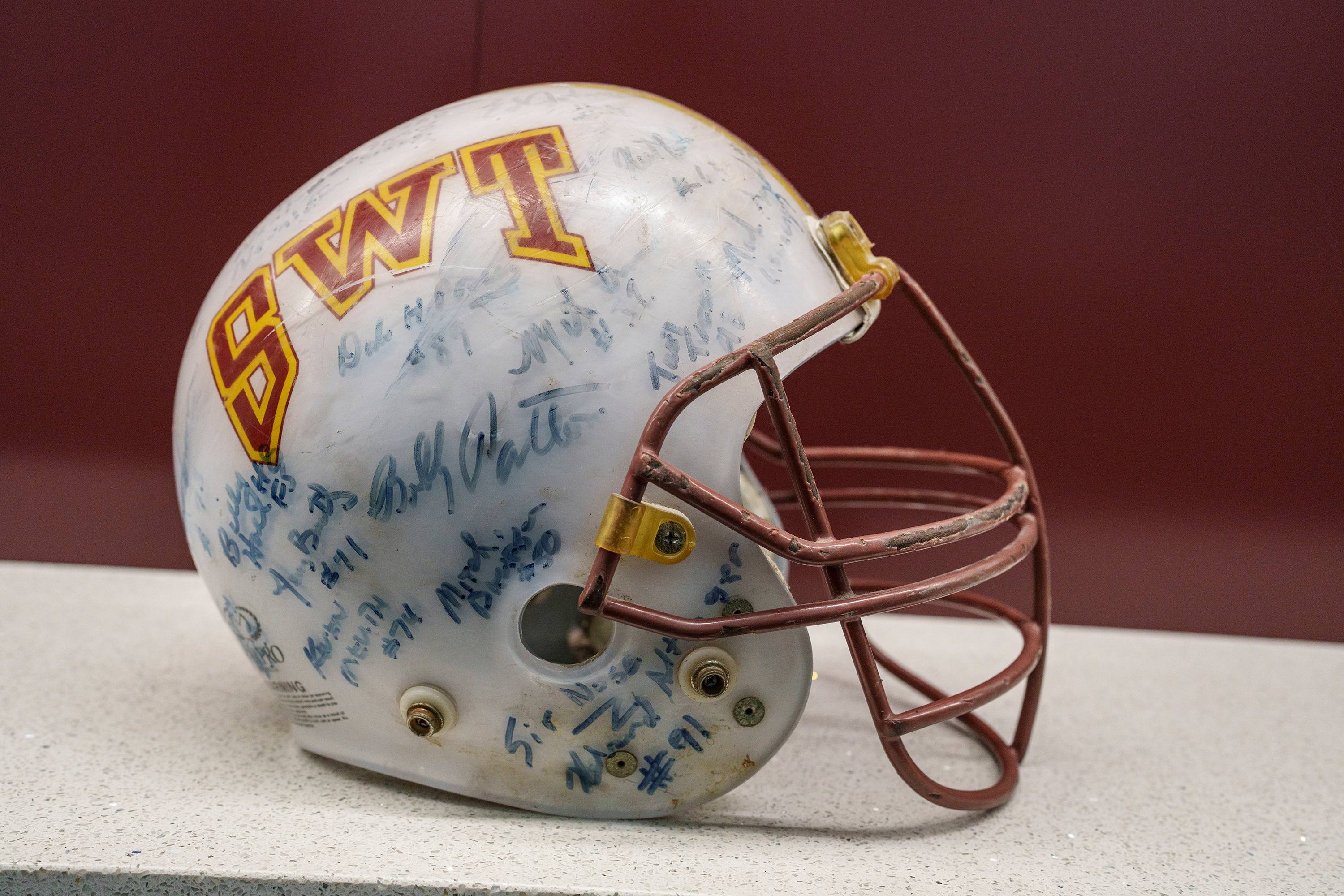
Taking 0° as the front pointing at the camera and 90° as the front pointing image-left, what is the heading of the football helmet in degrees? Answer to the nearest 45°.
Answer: approximately 270°
